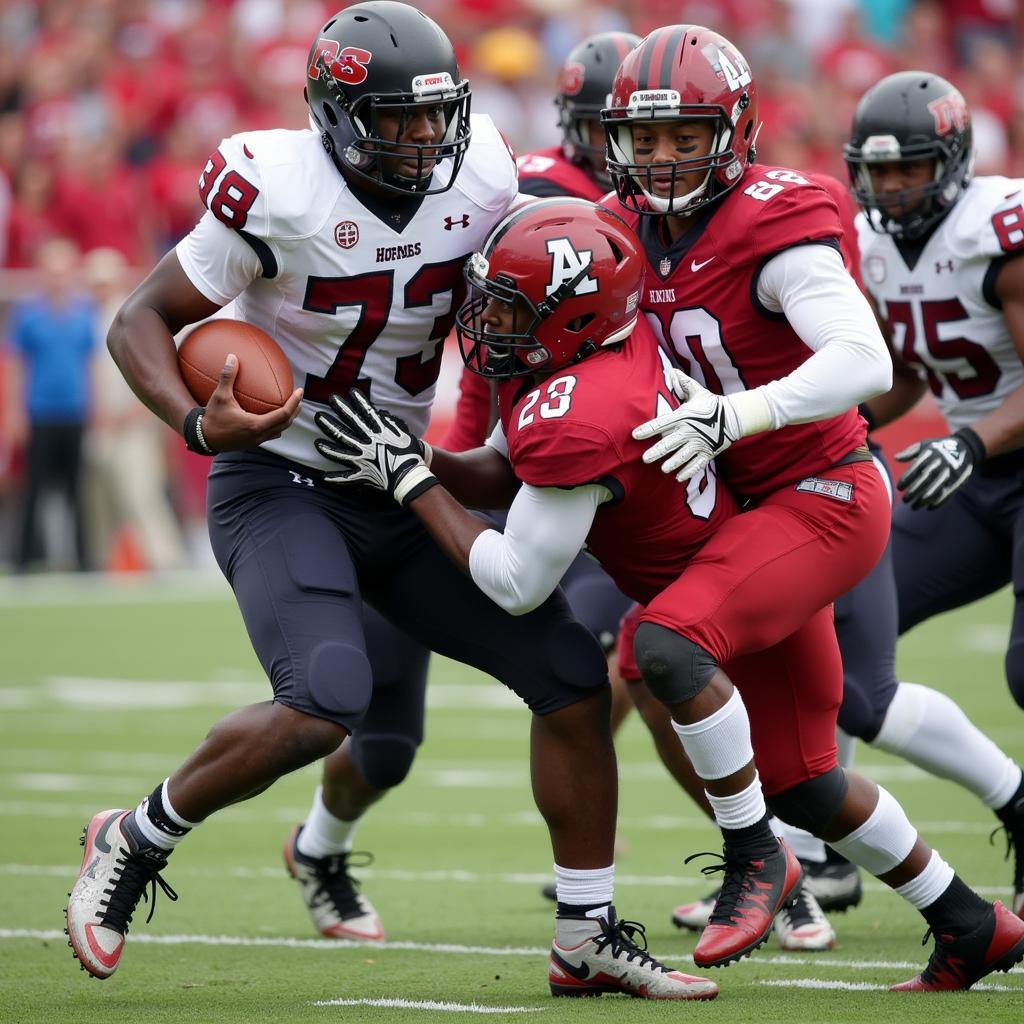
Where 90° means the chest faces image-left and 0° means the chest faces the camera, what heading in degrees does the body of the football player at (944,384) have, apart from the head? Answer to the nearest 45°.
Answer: approximately 45°

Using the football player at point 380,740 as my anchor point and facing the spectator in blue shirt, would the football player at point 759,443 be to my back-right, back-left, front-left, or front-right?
back-right

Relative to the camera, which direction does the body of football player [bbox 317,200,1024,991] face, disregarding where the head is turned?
to the viewer's left

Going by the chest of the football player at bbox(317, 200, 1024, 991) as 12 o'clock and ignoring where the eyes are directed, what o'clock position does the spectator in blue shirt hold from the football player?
The spectator in blue shirt is roughly at 2 o'clock from the football player.

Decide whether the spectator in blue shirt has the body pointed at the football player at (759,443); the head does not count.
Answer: yes
